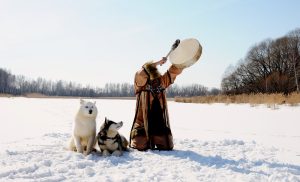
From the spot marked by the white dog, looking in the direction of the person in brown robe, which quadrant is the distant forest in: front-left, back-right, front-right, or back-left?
front-left

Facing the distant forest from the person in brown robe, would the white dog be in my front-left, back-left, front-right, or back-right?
back-left

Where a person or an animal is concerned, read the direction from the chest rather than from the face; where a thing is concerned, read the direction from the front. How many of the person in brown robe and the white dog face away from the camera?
0

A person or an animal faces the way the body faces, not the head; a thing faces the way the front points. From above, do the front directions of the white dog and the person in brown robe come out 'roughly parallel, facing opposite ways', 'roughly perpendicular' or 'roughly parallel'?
roughly parallel

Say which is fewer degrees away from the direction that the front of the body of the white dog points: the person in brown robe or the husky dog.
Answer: the husky dog

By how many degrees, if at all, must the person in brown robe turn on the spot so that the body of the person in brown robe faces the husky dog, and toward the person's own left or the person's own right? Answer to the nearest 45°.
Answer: approximately 90° to the person's own right
